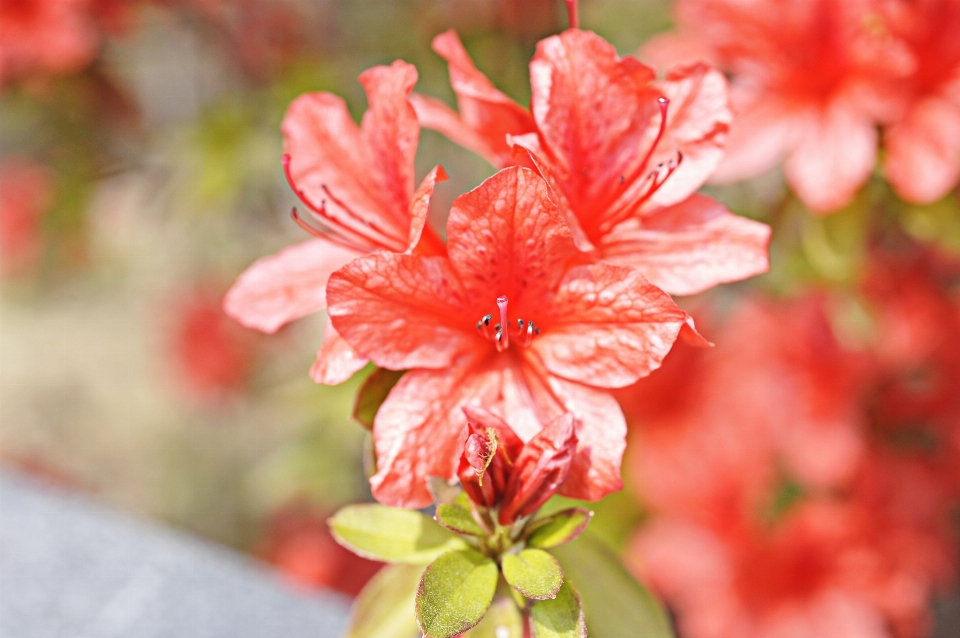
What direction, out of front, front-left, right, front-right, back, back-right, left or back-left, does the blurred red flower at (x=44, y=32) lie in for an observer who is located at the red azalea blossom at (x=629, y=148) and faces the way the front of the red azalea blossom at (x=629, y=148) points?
back

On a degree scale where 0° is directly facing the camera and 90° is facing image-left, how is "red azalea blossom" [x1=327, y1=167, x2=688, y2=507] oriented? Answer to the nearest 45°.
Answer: approximately 0°

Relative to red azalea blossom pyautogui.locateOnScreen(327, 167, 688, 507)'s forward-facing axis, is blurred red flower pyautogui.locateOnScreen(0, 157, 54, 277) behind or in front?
behind

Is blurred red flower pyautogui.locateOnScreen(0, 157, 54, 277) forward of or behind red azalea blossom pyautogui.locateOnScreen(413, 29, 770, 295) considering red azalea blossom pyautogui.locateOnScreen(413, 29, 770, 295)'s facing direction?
behind

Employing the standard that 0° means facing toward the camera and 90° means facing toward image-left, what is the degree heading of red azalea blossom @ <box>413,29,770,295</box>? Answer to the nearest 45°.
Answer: approximately 315°

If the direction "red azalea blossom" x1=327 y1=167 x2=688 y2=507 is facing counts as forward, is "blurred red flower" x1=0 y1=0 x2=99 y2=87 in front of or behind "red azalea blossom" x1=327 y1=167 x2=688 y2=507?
behind
